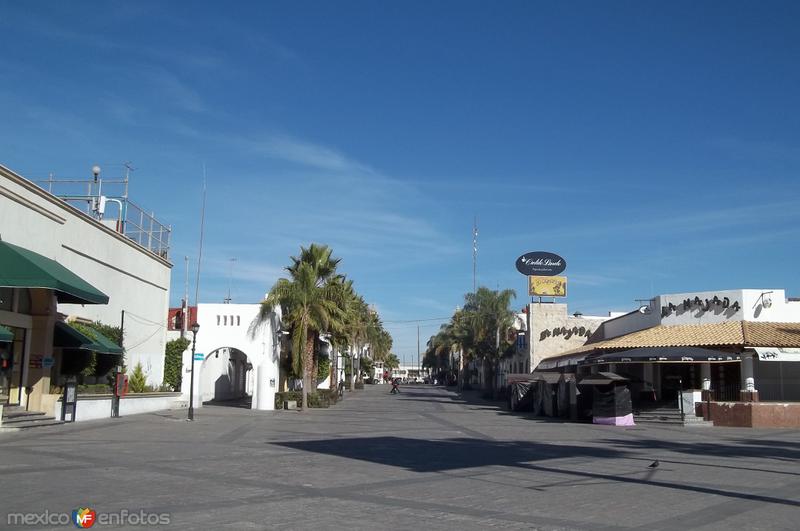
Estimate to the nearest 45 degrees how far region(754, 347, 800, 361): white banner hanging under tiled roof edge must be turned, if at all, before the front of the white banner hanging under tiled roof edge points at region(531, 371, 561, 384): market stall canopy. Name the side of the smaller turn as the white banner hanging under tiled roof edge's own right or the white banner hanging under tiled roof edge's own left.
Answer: approximately 90° to the white banner hanging under tiled roof edge's own right

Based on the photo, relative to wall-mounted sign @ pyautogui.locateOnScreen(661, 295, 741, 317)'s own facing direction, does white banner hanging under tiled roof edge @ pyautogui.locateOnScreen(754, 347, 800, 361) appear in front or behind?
in front

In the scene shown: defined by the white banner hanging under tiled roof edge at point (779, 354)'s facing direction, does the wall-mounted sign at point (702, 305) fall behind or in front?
behind

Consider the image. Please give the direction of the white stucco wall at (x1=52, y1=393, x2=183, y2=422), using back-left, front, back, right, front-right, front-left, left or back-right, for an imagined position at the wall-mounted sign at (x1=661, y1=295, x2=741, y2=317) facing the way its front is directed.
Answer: front-right

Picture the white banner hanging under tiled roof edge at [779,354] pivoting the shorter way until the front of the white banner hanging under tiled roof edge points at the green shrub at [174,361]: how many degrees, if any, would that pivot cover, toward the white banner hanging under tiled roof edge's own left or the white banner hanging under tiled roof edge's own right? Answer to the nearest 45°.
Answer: approximately 90° to the white banner hanging under tiled roof edge's own right

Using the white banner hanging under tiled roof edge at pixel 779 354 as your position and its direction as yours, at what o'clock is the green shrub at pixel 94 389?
The green shrub is roughly at 2 o'clock from the white banner hanging under tiled roof edge.

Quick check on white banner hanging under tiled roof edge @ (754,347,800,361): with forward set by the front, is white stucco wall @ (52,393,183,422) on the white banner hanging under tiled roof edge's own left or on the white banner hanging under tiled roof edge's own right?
on the white banner hanging under tiled roof edge's own right

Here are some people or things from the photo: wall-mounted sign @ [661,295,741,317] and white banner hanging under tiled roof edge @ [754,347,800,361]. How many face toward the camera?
2

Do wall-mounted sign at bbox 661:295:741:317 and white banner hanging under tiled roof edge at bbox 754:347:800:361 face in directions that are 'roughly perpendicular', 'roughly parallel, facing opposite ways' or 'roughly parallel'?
roughly parallel

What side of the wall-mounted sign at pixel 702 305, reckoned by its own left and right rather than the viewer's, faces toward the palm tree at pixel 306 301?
right

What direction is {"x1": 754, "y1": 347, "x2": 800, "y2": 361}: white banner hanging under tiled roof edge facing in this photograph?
toward the camera
